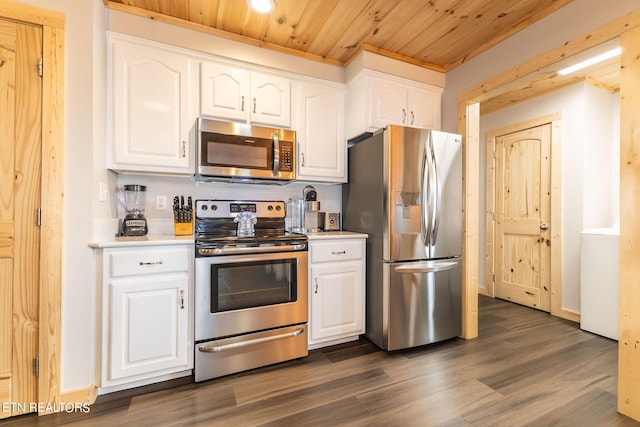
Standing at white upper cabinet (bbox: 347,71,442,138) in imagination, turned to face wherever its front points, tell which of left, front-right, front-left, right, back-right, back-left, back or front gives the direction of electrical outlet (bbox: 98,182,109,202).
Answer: right

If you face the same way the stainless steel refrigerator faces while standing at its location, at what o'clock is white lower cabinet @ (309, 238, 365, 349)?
The white lower cabinet is roughly at 4 o'clock from the stainless steel refrigerator.

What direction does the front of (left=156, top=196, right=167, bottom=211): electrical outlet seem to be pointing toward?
toward the camera

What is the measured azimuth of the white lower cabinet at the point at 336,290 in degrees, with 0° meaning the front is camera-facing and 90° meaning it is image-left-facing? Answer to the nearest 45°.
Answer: approximately 315°

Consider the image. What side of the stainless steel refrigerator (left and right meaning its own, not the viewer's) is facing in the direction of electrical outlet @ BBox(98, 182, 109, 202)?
right

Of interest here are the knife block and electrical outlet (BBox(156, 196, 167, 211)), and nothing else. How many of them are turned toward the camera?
2

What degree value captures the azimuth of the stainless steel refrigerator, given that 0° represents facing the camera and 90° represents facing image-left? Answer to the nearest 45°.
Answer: approximately 315°

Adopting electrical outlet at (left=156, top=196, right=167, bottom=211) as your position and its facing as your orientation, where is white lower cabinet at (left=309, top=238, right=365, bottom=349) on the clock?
The white lower cabinet is roughly at 10 o'clock from the electrical outlet.

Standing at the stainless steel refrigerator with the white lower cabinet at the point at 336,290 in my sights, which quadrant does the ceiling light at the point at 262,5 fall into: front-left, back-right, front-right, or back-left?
front-left

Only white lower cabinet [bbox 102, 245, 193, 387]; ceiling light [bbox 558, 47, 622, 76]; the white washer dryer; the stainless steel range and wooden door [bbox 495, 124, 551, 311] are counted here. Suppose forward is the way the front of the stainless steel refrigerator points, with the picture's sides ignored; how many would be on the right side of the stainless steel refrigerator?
2

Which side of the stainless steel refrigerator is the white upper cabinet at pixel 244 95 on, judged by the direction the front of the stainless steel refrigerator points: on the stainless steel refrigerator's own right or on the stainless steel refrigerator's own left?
on the stainless steel refrigerator's own right

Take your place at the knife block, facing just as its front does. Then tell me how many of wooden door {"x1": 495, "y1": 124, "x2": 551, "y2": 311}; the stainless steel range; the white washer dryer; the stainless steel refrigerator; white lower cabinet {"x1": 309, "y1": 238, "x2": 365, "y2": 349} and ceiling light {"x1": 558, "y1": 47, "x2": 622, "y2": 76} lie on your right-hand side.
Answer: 0

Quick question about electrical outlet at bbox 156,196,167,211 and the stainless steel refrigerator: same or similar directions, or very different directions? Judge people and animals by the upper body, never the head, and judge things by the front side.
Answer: same or similar directions

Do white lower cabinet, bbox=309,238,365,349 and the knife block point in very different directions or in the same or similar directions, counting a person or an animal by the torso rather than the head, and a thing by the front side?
same or similar directions

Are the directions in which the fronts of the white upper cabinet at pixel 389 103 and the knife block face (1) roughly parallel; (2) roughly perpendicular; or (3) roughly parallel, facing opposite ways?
roughly parallel

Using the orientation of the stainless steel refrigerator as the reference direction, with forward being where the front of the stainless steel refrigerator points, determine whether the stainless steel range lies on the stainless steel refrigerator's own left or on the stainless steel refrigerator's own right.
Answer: on the stainless steel refrigerator's own right

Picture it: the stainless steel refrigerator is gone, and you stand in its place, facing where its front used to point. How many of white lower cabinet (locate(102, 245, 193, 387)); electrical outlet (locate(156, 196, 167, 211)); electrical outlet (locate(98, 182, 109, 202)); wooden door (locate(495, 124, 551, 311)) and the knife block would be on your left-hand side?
1
